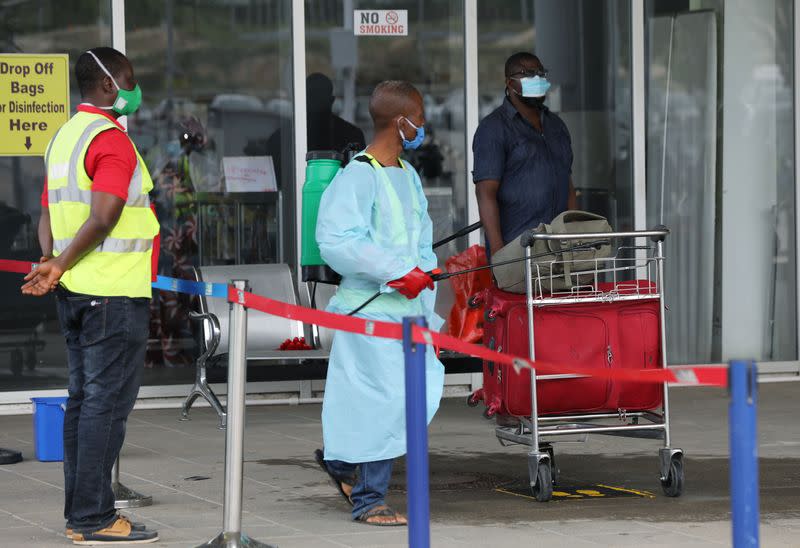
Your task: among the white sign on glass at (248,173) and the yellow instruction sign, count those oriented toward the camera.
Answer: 2

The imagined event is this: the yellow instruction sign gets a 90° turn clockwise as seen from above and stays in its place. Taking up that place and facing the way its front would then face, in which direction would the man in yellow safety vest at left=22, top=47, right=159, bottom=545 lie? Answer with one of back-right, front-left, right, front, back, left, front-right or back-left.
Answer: left

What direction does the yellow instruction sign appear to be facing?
toward the camera

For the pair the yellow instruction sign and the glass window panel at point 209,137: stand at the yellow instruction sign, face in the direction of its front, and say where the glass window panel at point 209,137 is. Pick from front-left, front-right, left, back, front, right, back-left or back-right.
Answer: left

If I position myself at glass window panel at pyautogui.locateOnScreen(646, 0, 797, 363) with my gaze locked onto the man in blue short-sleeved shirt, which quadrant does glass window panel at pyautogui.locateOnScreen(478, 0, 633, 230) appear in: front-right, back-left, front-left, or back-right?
front-right

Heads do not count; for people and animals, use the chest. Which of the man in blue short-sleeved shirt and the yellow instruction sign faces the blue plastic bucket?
the yellow instruction sign

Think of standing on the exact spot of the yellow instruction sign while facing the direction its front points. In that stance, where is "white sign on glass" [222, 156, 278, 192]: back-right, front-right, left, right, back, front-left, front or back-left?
left

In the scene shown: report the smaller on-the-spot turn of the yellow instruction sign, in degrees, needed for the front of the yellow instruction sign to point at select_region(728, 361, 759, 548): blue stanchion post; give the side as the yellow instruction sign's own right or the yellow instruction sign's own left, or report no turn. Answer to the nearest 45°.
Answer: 0° — it already faces it

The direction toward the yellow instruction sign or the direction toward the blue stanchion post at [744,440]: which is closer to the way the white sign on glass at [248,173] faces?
the blue stanchion post

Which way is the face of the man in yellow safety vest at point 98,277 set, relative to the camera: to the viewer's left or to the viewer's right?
to the viewer's right

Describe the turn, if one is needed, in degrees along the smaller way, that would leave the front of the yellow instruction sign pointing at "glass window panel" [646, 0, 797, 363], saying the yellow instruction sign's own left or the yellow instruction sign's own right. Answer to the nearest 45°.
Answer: approximately 90° to the yellow instruction sign's own left

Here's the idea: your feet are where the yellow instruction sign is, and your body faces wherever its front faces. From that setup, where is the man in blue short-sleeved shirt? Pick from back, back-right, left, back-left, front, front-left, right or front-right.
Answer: front-left

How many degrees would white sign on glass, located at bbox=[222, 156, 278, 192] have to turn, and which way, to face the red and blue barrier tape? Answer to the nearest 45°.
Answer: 0° — it already faces it

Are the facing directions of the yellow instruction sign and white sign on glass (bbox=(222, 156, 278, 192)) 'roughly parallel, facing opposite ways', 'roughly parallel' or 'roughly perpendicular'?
roughly parallel

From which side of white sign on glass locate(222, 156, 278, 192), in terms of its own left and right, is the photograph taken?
front

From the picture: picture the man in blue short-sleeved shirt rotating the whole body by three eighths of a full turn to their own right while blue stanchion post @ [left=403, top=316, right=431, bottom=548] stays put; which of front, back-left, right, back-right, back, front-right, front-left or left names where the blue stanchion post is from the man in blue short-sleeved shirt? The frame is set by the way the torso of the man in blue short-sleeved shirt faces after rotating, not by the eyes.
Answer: left
